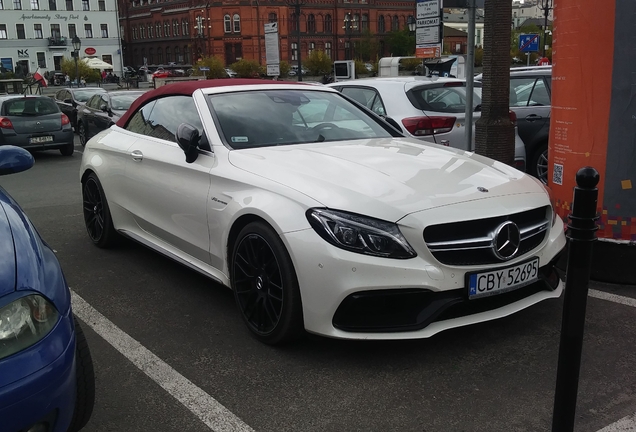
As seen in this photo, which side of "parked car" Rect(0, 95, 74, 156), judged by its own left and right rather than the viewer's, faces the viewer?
back

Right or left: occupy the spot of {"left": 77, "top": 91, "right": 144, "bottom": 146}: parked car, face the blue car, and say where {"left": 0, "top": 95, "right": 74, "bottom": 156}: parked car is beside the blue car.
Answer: right

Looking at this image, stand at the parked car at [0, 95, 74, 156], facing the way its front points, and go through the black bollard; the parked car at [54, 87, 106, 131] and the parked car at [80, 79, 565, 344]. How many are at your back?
2

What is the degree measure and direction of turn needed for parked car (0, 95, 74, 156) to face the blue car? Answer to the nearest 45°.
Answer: approximately 180°

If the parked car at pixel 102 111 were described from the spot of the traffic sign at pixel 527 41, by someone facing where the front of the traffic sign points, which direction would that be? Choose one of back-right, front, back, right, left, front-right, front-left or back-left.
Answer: front-right

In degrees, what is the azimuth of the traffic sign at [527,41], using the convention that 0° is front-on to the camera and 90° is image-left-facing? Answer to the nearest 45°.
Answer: approximately 0°

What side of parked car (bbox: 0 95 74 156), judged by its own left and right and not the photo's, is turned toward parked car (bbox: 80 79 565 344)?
back

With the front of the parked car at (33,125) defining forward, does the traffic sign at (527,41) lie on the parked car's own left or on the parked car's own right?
on the parked car's own right

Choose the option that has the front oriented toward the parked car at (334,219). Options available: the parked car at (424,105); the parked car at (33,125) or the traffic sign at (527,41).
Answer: the traffic sign

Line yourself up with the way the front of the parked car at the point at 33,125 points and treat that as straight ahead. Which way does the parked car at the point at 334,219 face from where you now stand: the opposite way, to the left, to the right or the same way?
the opposite way

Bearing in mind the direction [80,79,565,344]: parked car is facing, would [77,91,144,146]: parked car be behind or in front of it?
behind

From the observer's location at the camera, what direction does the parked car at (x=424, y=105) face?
facing away from the viewer and to the left of the viewer

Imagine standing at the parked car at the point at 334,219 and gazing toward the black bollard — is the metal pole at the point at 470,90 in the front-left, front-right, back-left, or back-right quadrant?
back-left
